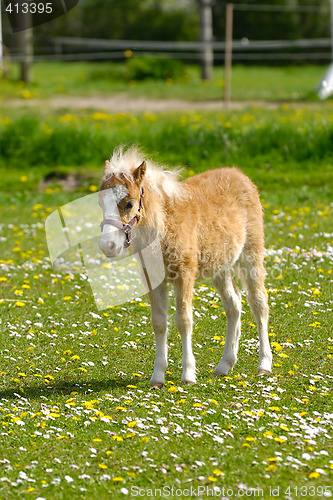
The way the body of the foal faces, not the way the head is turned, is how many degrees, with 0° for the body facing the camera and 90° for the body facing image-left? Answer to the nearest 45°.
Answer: approximately 45°
